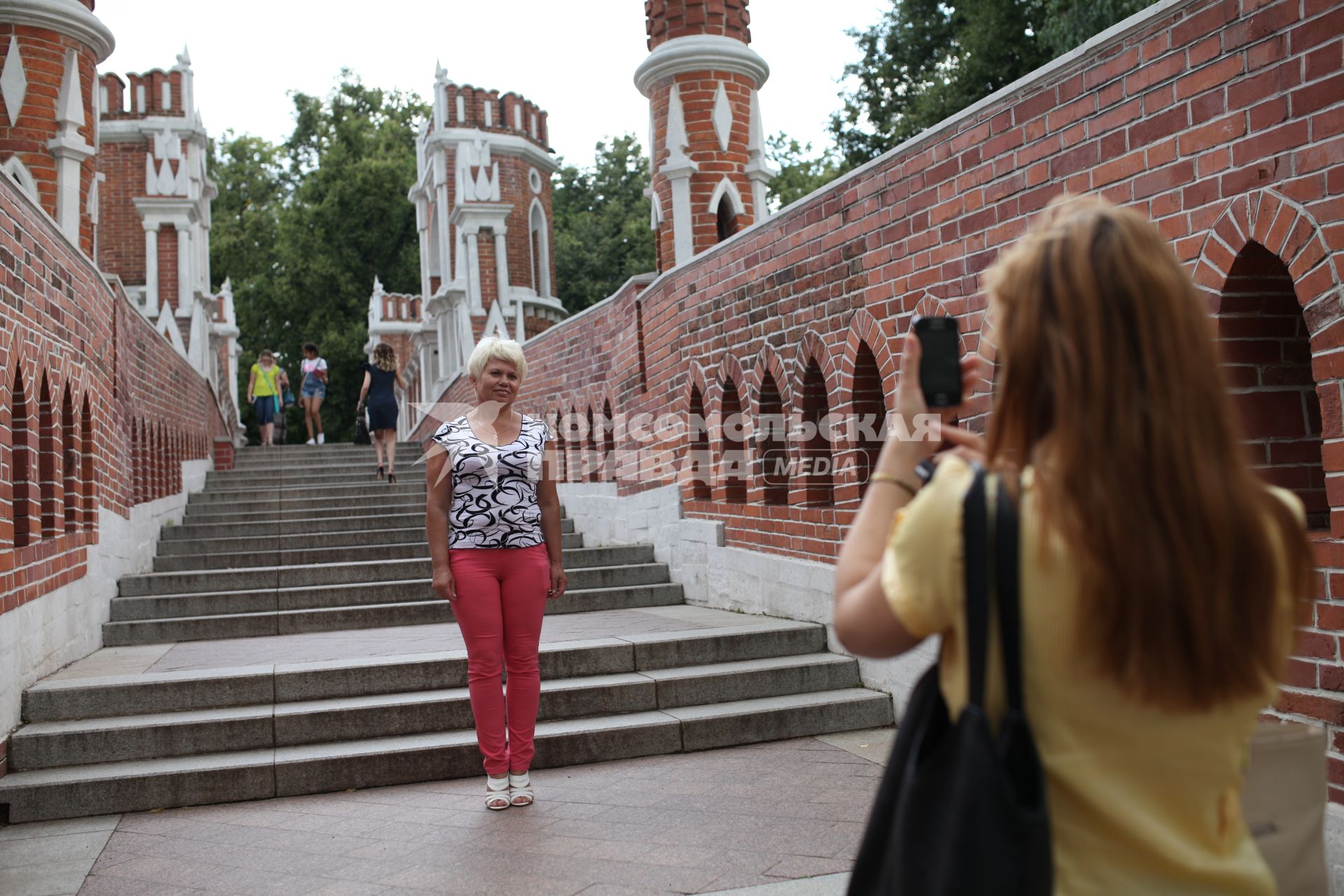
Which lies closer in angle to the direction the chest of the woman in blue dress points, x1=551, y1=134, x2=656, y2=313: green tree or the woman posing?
the green tree

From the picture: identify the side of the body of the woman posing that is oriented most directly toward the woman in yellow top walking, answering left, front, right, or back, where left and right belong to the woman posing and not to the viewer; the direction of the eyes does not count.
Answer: back

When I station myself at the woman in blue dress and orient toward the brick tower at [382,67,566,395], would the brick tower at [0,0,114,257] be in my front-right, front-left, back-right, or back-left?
back-left

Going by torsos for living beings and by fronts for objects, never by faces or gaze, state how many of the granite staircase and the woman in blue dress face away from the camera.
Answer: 1

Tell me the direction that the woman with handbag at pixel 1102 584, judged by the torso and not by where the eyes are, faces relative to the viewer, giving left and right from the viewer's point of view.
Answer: facing away from the viewer and to the left of the viewer

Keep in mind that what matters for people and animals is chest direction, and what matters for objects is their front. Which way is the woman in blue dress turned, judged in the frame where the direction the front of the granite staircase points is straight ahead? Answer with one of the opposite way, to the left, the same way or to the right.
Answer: the opposite way

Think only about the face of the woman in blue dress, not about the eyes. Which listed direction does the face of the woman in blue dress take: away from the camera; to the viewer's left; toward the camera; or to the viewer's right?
away from the camera

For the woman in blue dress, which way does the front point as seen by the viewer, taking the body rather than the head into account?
away from the camera

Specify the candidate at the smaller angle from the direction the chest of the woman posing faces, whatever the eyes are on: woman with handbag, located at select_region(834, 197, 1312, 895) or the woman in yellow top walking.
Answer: the woman with handbag

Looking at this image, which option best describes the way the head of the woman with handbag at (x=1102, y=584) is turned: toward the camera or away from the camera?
away from the camera

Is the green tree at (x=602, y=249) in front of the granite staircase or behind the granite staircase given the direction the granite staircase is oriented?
behind
